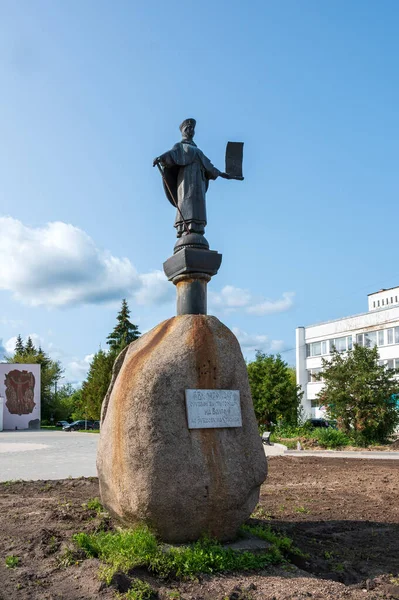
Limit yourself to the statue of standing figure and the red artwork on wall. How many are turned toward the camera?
2

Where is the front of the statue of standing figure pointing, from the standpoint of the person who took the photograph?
facing the viewer

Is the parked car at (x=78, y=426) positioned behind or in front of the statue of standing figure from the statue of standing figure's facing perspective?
behind

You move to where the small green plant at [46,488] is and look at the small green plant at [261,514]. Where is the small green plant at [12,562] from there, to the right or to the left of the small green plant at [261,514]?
right

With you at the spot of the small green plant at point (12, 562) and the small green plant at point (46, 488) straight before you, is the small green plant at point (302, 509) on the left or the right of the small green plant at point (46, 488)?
right

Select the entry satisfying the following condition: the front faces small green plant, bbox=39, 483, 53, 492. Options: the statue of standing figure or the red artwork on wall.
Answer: the red artwork on wall

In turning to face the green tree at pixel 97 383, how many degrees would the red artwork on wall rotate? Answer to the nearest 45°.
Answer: approximately 45° to its left

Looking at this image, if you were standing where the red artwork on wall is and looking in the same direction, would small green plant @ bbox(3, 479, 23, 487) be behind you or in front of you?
in front

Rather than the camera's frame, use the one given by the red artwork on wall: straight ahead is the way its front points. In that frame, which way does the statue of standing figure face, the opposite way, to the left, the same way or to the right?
the same way

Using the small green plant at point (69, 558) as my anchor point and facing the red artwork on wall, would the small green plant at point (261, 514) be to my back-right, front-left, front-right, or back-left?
front-right

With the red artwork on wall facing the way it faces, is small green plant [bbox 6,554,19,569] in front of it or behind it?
in front

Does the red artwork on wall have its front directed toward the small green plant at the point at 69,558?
yes

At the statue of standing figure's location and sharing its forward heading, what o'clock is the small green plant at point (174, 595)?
The small green plant is roughly at 12 o'clock from the statue of standing figure.

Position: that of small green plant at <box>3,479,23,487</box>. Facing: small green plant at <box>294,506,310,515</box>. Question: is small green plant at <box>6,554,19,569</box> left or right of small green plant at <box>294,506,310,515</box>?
right

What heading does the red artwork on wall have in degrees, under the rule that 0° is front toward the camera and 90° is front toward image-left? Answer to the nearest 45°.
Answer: approximately 0°
